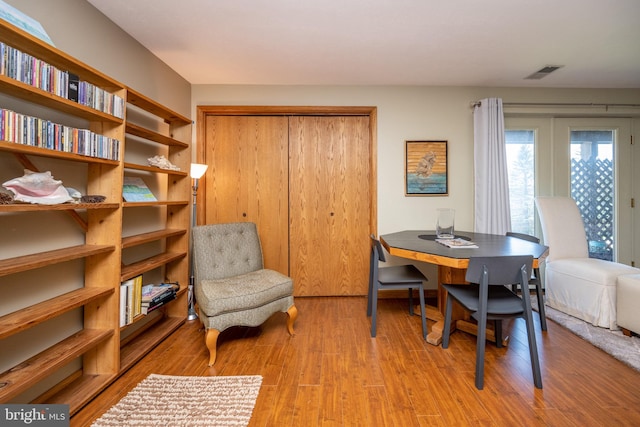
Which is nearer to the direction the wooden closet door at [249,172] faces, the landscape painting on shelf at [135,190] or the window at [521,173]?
the landscape painting on shelf

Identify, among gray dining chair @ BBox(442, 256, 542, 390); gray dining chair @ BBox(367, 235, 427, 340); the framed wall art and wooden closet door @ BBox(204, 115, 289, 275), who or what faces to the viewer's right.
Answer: gray dining chair @ BBox(367, 235, 427, 340)

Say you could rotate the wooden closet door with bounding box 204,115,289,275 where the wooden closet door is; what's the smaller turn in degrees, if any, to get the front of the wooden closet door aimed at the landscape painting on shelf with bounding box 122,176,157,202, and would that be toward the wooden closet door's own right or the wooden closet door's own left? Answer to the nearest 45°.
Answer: approximately 45° to the wooden closet door's own right

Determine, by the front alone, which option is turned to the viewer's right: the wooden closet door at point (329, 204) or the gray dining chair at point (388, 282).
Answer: the gray dining chair

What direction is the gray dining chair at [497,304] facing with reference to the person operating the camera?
facing away from the viewer and to the left of the viewer

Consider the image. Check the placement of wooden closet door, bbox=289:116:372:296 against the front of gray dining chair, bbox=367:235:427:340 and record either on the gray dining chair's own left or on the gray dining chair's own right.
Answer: on the gray dining chair's own left

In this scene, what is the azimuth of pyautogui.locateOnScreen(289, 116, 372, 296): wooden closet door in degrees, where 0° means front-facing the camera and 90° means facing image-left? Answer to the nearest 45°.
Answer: approximately 0°

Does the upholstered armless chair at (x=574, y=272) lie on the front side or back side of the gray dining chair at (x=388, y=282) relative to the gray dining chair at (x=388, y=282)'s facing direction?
on the front side

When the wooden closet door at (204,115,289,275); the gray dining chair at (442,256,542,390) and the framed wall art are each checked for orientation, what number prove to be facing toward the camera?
2

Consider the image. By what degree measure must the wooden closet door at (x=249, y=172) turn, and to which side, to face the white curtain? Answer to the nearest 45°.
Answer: approximately 90° to its left

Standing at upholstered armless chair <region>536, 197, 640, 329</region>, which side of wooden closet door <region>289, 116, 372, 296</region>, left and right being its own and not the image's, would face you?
left
